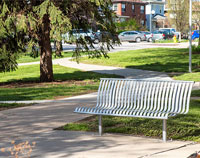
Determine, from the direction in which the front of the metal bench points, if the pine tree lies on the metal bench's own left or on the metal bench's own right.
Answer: on the metal bench's own right
